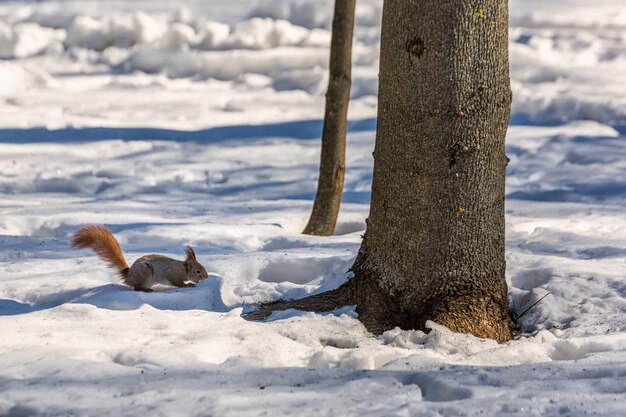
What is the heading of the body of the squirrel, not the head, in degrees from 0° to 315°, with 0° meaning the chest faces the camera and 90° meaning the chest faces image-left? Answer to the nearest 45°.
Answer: approximately 270°

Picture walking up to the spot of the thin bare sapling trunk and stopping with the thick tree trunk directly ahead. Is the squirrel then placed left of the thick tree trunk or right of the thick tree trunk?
right

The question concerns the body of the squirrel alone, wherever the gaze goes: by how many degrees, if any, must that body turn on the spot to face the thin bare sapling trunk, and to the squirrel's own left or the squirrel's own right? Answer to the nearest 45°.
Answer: approximately 45° to the squirrel's own left

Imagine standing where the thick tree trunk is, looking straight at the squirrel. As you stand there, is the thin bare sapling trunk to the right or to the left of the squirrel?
right

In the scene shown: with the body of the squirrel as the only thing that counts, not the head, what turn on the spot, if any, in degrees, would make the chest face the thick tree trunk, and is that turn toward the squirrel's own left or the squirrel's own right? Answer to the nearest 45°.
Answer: approximately 45° to the squirrel's own right
